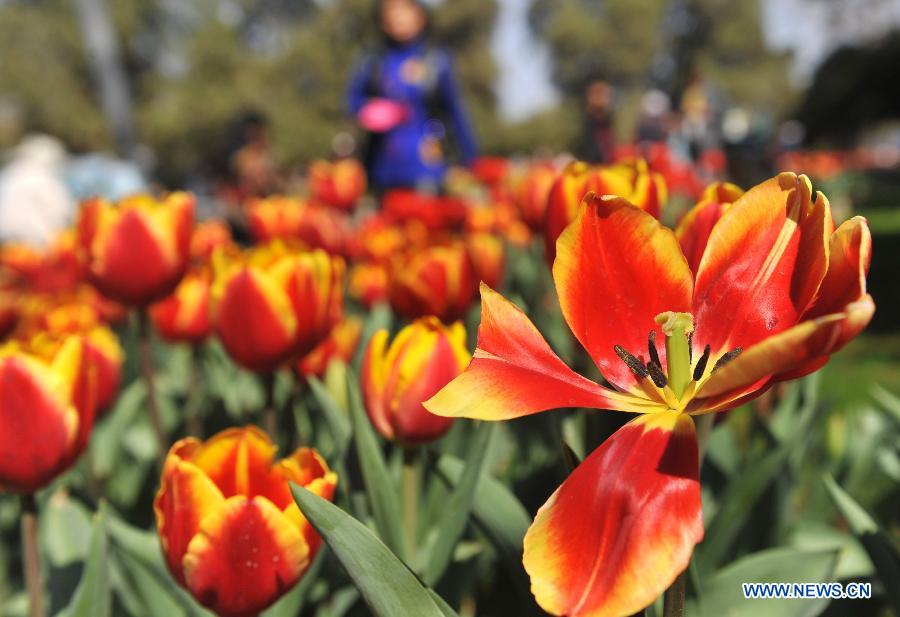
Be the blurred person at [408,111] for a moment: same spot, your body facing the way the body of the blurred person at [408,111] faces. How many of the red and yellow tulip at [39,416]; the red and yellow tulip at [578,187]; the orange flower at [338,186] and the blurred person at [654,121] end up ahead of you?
3

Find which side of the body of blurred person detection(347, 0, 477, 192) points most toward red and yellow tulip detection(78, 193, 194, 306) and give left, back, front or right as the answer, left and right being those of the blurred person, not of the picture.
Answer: front

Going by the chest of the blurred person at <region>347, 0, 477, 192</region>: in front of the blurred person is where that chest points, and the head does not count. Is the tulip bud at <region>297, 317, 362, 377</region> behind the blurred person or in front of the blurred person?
in front

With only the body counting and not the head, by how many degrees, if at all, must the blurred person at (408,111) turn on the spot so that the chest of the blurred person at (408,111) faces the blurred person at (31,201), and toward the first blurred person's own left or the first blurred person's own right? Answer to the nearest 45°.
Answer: approximately 135° to the first blurred person's own right

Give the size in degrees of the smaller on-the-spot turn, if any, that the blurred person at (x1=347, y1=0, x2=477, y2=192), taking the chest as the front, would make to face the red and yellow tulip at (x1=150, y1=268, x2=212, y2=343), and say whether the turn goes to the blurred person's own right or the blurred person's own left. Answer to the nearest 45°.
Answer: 0° — they already face it

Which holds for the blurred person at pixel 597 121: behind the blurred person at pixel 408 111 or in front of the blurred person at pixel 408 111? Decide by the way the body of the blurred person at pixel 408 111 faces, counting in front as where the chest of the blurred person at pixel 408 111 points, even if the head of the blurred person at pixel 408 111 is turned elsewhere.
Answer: behind

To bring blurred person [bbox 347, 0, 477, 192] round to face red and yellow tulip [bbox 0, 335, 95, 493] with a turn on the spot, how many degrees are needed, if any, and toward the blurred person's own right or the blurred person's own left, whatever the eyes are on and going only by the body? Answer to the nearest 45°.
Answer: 0° — they already face it

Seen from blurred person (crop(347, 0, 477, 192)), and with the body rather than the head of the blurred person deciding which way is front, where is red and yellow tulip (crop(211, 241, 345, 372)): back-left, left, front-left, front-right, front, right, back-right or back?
front

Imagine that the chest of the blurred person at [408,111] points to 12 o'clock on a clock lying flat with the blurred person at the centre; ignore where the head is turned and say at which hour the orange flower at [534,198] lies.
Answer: The orange flower is roughly at 12 o'clock from the blurred person.

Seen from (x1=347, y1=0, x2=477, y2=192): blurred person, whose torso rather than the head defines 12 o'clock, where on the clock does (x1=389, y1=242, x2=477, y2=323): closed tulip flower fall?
The closed tulip flower is roughly at 12 o'clock from the blurred person.

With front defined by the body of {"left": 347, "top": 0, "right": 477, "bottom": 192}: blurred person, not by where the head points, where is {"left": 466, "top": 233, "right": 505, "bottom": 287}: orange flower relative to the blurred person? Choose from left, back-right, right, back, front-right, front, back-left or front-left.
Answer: front

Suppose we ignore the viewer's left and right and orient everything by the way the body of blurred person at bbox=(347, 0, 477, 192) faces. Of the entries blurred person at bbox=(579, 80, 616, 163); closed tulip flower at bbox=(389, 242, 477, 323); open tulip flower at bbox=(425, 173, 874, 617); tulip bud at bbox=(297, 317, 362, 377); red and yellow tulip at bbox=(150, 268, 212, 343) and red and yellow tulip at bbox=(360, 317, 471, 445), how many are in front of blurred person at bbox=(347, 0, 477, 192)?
5

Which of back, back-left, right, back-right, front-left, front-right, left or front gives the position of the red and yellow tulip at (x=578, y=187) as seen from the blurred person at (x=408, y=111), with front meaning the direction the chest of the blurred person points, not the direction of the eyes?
front

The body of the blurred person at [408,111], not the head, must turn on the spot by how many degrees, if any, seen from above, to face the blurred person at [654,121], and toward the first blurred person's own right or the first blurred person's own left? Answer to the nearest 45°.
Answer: approximately 135° to the first blurred person's own left

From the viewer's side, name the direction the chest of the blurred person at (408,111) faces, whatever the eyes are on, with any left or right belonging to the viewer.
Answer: facing the viewer
